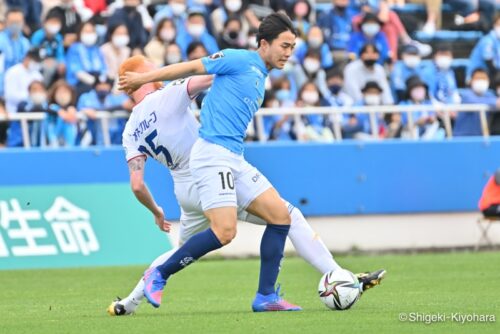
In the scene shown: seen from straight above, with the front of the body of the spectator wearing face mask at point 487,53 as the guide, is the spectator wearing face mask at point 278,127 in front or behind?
in front

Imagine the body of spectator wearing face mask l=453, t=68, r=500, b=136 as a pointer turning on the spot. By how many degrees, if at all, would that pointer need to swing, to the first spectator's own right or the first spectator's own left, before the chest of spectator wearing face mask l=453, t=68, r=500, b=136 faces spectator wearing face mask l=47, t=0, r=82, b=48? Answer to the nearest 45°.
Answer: approximately 90° to the first spectator's own right

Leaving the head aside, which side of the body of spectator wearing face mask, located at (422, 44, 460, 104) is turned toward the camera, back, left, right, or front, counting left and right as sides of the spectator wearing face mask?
front

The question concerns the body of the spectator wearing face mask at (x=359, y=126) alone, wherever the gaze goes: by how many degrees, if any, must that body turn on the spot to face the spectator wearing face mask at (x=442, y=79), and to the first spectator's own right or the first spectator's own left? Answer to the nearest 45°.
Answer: approximately 135° to the first spectator's own left

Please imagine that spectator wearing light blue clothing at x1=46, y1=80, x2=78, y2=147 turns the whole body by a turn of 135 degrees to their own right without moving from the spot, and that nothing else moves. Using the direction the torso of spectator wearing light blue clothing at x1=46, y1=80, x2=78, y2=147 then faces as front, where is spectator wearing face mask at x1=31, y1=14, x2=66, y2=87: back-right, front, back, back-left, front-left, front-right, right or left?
front-right

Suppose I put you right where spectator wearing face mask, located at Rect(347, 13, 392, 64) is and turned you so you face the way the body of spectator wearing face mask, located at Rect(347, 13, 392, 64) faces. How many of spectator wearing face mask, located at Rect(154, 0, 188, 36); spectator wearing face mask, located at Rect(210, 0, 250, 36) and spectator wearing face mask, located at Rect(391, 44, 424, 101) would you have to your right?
2

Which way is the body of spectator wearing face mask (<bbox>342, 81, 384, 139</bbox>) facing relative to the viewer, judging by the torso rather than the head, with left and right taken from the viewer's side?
facing the viewer

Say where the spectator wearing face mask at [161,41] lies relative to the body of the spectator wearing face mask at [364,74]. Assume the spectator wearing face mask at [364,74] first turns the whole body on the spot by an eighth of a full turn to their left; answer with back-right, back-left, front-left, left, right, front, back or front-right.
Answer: back-right

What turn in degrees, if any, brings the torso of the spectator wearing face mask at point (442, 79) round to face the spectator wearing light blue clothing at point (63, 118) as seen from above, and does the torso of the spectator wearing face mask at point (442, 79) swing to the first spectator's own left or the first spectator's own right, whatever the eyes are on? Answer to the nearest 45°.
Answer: approximately 45° to the first spectator's own right

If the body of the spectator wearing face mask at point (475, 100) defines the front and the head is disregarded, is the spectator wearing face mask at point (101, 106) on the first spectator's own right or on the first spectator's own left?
on the first spectator's own right

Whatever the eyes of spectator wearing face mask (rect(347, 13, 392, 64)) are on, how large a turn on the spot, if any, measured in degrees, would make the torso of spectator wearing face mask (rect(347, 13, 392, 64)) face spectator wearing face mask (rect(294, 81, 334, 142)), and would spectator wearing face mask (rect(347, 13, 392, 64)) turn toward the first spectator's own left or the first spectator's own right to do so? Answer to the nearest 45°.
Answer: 0° — they already face them

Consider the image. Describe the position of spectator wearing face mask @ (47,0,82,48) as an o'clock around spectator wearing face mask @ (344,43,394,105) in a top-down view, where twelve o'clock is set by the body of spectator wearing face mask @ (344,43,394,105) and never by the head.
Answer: spectator wearing face mask @ (47,0,82,48) is roughly at 3 o'clock from spectator wearing face mask @ (344,43,394,105).

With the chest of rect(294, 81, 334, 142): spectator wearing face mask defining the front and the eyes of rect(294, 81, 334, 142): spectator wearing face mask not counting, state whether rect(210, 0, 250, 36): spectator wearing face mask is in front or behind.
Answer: behind

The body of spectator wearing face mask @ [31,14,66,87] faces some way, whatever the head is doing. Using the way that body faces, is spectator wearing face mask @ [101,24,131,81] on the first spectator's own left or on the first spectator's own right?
on the first spectator's own left
